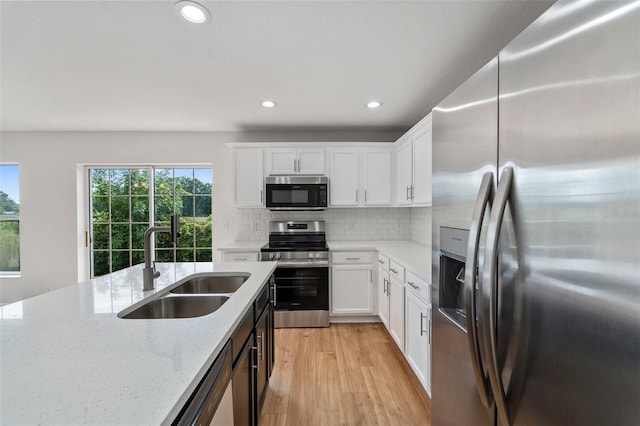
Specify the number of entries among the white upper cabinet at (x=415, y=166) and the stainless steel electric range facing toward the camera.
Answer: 1

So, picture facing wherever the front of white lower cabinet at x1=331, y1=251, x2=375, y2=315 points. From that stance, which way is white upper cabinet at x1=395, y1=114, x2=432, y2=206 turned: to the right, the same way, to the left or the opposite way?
to the right

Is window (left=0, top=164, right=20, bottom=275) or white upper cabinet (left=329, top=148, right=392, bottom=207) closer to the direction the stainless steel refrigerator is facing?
the window

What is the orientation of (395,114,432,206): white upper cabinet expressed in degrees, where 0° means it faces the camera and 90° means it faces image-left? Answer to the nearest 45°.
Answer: approximately 90°

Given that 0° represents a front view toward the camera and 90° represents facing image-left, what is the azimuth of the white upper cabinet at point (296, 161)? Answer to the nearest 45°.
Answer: approximately 0°

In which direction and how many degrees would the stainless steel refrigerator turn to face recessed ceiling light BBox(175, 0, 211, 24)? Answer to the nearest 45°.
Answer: approximately 45° to its right

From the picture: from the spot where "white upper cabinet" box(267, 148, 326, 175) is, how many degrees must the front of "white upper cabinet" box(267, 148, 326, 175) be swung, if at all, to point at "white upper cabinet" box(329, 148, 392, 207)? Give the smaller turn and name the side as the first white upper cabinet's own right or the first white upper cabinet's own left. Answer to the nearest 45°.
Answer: approximately 90° to the first white upper cabinet's own left

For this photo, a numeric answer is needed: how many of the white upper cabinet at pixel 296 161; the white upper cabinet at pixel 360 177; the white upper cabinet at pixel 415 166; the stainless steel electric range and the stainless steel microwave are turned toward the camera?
4

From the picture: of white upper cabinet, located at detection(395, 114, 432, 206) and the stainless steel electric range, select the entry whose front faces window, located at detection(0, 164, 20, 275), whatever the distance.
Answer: the white upper cabinet
